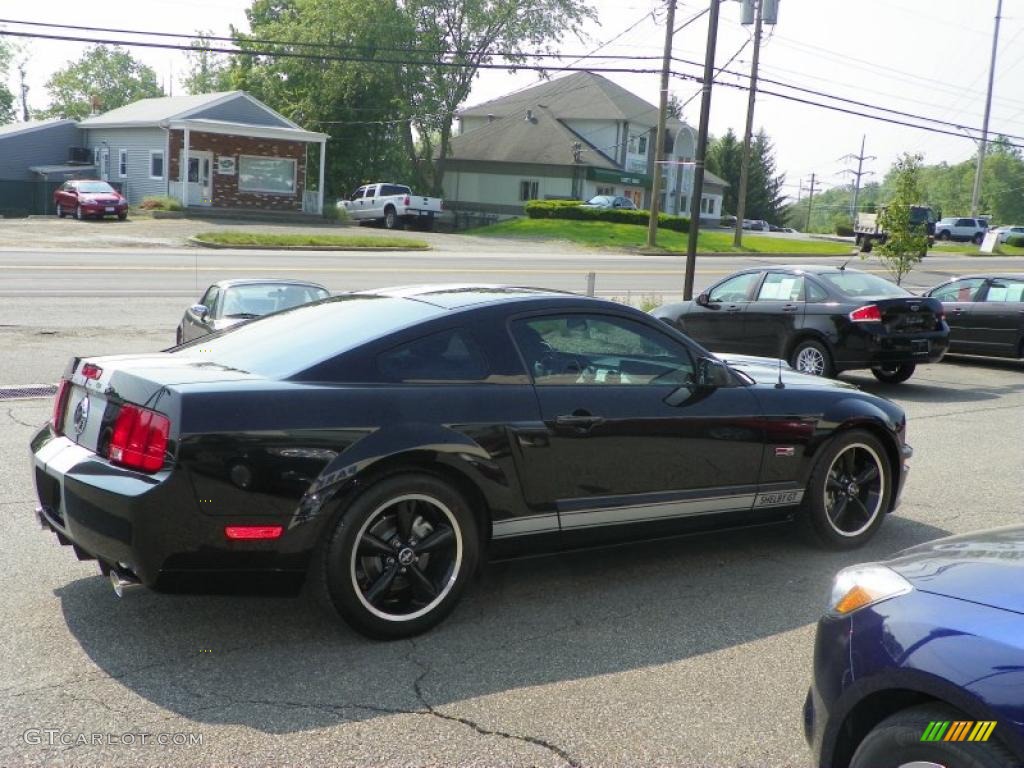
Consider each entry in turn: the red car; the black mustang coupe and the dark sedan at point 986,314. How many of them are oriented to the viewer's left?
1

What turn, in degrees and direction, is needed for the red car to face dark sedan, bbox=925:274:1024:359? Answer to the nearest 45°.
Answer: approximately 45° to its right

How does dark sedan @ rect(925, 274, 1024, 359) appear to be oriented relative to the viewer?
to the viewer's left

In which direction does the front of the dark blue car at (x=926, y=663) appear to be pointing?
to the viewer's left

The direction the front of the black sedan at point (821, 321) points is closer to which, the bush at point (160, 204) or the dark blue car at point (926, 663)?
the bush

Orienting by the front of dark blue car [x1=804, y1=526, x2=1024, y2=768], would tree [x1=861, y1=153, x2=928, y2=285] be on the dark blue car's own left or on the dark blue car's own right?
on the dark blue car's own right

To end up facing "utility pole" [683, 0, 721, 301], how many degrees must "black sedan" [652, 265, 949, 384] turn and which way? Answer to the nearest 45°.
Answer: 0° — it already faces it

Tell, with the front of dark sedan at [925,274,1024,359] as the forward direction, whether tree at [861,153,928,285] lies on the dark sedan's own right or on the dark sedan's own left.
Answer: on the dark sedan's own right

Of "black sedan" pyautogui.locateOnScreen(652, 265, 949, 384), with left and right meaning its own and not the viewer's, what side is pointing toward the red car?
front

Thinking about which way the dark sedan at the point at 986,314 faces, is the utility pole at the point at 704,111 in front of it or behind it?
in front

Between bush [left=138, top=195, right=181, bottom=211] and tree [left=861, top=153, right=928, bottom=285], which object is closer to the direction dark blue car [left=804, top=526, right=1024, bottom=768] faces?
the bush

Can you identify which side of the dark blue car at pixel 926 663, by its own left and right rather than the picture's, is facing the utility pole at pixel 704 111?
right

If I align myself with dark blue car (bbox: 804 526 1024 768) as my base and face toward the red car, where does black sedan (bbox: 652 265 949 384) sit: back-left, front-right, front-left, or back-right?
front-right

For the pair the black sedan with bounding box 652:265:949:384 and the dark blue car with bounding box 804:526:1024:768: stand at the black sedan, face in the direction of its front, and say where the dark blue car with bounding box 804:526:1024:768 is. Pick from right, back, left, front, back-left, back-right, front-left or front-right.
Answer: back-left

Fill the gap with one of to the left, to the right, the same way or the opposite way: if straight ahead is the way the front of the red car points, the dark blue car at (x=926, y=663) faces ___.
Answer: the opposite way

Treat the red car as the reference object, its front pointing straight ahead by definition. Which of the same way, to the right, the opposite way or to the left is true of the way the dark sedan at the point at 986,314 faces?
the opposite way

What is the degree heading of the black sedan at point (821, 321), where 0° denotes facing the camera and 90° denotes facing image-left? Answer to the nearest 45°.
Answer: approximately 135°

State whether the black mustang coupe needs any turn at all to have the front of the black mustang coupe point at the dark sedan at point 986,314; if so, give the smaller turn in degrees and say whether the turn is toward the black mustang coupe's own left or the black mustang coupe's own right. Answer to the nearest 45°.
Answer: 0° — it already faces it

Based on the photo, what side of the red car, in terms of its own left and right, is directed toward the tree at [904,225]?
front

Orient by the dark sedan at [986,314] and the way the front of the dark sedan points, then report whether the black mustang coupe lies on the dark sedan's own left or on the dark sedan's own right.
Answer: on the dark sedan's own left

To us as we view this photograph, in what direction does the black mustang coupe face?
facing away from the viewer and to the right of the viewer
